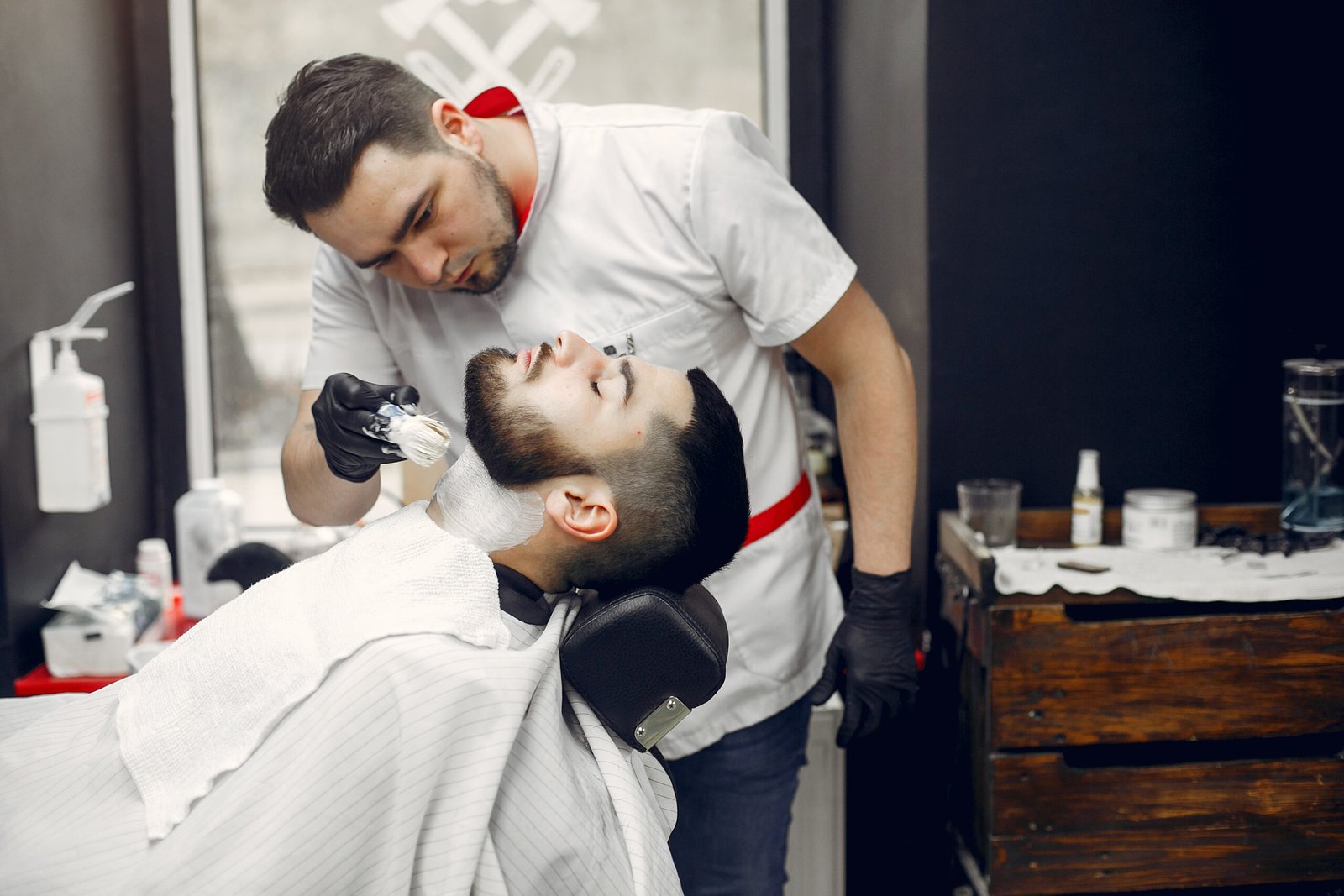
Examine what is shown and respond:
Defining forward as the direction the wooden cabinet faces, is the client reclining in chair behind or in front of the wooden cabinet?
in front

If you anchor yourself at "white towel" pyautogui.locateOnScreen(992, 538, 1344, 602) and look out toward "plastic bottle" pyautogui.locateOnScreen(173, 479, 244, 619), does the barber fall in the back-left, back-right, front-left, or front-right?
front-left

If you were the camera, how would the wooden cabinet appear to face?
facing the viewer

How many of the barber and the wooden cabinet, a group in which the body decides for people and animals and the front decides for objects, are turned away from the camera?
0

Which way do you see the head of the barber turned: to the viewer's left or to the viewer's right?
to the viewer's left

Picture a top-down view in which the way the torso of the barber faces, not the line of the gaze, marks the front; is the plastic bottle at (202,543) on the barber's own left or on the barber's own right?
on the barber's own right

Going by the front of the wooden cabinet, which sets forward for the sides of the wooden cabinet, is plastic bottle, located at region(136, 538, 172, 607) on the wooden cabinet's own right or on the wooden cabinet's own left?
on the wooden cabinet's own right

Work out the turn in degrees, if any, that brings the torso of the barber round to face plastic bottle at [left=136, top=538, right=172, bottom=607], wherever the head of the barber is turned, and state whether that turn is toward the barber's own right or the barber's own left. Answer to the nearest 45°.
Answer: approximately 90° to the barber's own right
